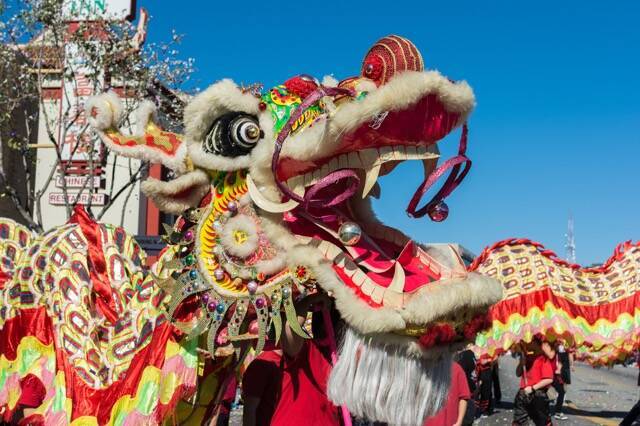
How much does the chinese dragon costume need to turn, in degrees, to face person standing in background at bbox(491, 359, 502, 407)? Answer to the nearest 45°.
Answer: approximately 90° to its left

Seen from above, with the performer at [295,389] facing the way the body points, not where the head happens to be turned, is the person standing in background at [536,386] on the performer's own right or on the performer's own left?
on the performer's own left

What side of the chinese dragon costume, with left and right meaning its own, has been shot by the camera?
right

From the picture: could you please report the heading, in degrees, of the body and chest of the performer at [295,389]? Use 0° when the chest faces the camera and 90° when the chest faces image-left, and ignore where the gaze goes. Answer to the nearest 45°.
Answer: approximately 315°

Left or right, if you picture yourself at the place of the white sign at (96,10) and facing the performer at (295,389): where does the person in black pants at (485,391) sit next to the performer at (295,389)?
left

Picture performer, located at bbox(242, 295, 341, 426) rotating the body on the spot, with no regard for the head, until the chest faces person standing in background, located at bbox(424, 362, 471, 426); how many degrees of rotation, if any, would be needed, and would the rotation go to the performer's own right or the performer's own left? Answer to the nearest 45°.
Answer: approximately 90° to the performer's own left
